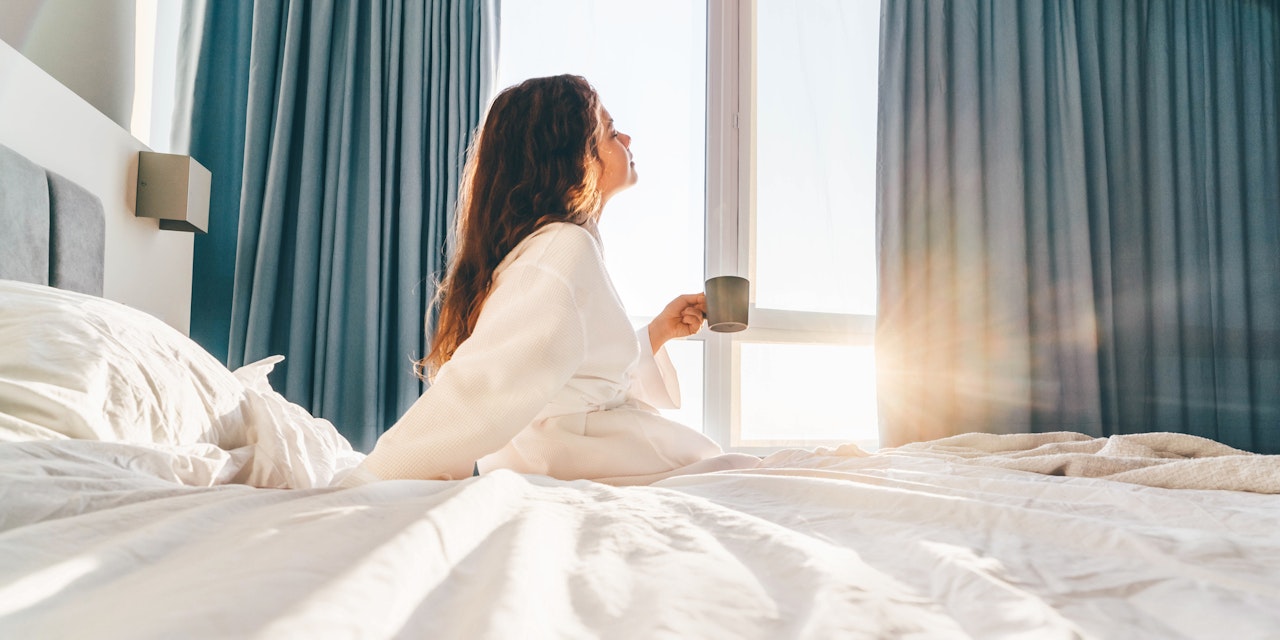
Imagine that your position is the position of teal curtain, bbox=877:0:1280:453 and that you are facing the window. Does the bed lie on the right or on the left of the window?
left

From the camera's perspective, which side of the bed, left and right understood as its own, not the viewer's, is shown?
right

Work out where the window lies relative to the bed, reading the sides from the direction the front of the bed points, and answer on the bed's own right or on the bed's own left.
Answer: on the bed's own left

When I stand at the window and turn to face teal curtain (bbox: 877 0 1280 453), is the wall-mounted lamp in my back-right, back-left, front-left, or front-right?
back-right

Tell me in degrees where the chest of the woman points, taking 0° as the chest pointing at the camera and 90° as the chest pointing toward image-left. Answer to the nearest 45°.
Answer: approximately 270°

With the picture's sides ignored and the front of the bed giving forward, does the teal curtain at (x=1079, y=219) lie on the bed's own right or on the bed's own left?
on the bed's own left

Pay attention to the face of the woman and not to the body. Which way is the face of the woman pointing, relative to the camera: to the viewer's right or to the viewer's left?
to the viewer's right

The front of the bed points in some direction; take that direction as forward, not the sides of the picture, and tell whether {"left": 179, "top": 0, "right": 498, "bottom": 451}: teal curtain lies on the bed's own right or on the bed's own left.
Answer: on the bed's own left

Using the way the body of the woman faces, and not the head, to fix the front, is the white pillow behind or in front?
behind
